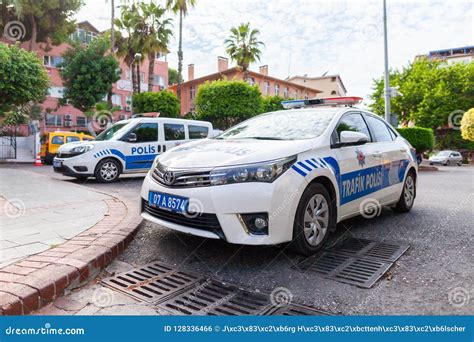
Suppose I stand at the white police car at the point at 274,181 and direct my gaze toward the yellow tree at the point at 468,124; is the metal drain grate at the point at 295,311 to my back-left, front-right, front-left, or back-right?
back-right

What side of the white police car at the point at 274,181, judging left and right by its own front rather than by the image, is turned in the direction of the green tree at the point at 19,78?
right

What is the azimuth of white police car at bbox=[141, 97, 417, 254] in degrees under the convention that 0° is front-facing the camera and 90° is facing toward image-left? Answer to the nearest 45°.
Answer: approximately 45°

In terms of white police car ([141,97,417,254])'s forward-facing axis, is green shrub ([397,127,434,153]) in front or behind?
behind

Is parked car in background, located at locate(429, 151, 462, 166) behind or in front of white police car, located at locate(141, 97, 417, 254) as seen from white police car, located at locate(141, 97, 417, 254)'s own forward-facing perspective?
behind

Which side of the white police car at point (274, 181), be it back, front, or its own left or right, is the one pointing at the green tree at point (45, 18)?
right

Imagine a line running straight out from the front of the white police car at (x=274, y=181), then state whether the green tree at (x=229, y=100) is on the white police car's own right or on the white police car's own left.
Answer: on the white police car's own right

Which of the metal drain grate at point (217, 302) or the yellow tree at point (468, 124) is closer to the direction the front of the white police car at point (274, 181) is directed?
the metal drain grate

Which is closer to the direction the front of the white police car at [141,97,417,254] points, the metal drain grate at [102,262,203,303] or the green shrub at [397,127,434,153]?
the metal drain grate
